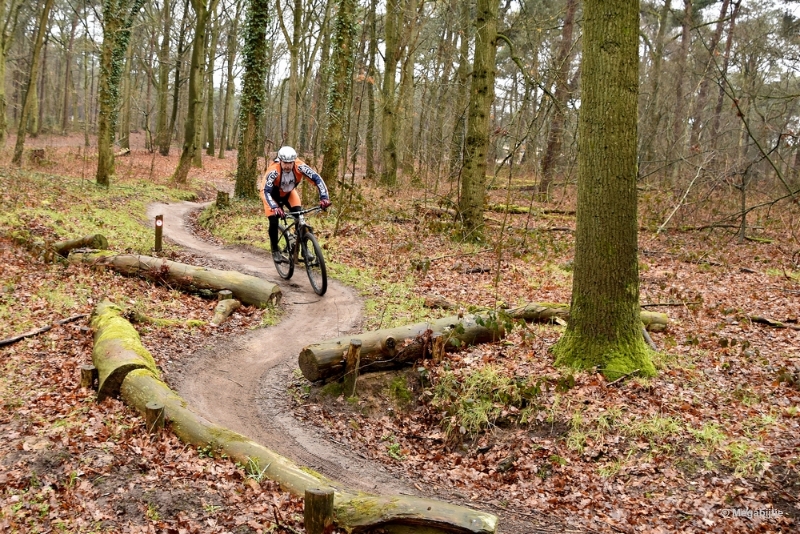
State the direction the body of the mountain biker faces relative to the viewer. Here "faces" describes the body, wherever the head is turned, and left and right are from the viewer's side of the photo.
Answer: facing the viewer and to the right of the viewer

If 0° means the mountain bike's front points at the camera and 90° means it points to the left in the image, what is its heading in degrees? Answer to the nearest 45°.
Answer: approximately 315°

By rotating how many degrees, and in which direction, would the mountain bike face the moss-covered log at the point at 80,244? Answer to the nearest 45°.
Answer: approximately 135° to its right

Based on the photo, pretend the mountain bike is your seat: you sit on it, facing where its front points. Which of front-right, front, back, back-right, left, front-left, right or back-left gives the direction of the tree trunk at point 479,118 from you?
left

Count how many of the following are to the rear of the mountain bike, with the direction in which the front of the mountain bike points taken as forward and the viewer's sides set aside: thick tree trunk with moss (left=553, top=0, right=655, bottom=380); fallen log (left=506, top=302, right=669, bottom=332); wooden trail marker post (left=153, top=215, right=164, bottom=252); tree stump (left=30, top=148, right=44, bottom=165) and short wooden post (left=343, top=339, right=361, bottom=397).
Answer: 2

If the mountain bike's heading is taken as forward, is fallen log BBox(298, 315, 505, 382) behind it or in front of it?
in front

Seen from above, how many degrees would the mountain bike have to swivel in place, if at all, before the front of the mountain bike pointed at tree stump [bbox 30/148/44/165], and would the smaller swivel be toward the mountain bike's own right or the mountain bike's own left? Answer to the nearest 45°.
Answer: approximately 180°

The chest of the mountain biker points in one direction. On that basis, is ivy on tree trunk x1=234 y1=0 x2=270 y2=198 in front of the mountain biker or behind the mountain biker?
behind

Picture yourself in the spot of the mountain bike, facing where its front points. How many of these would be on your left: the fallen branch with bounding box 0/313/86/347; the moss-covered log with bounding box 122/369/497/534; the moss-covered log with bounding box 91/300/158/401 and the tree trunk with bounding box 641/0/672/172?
1

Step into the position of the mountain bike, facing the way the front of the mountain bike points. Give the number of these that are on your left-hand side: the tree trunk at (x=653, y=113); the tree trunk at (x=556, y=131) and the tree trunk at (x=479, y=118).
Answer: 3

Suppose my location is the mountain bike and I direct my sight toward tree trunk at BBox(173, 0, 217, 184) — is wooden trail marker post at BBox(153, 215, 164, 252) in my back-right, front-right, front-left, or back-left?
front-left

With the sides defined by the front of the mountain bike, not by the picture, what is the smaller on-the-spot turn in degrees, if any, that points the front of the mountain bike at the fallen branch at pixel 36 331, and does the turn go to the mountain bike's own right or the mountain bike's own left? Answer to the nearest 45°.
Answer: approximately 90° to the mountain bike's own right

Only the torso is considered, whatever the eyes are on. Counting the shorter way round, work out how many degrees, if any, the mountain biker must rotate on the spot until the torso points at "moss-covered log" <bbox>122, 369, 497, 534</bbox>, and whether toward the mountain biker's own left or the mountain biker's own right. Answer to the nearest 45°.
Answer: approximately 45° to the mountain biker's own right

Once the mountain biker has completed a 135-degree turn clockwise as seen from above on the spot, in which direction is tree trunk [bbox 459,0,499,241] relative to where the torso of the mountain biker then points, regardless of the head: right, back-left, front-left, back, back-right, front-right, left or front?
back-right

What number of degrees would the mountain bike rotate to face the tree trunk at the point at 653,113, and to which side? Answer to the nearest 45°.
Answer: approximately 90° to its left
